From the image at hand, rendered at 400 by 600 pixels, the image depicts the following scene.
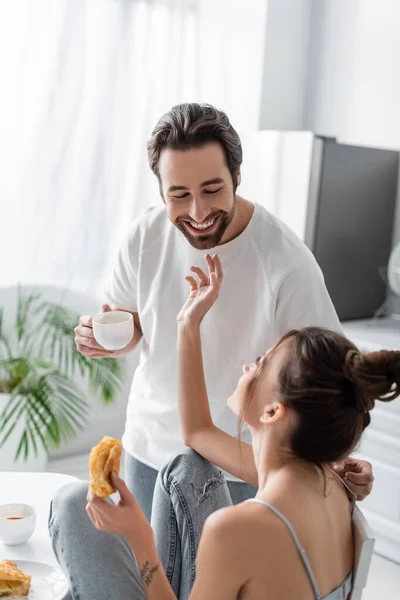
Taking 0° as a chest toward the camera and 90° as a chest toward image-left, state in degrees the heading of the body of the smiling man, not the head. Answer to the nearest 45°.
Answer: approximately 0°

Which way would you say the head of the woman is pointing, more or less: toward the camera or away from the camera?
away from the camera

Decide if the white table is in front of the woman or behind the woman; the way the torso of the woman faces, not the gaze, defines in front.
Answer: in front

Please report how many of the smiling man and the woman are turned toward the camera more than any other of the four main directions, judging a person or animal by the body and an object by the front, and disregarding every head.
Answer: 1

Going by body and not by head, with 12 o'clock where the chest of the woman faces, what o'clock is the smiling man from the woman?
The smiling man is roughly at 1 o'clock from the woman.

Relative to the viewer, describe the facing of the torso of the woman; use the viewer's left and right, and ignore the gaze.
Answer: facing away from the viewer and to the left of the viewer

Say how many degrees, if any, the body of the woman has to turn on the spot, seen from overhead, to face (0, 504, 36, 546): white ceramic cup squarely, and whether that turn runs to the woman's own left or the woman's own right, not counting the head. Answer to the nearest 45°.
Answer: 0° — they already face it

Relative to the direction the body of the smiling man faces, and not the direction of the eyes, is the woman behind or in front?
in front
